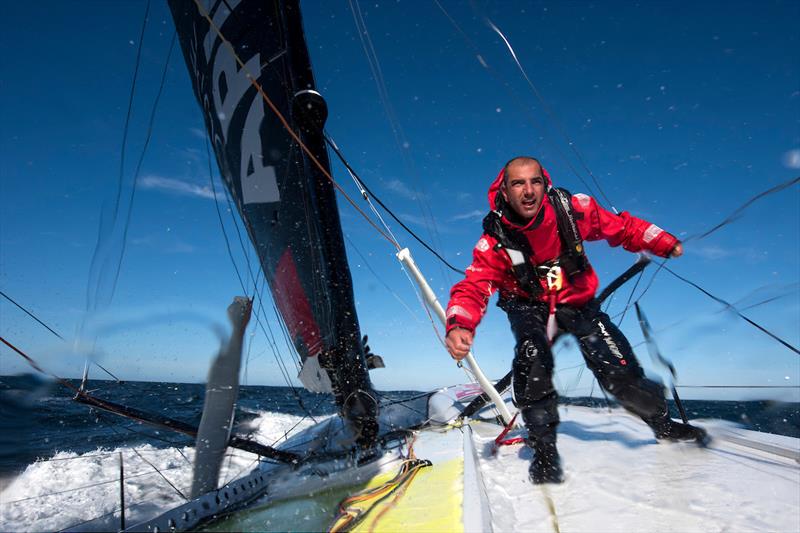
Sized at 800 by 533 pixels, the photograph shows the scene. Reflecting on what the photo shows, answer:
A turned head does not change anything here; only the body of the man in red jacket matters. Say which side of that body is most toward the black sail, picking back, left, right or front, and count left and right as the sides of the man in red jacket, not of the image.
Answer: right

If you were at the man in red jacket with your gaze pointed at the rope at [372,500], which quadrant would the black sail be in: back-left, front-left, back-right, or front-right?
front-right

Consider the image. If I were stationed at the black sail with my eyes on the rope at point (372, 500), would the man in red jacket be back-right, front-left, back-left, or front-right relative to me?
front-left

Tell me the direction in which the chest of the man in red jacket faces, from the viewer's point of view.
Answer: toward the camera

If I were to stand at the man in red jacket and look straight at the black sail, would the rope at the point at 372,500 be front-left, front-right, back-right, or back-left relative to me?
front-left
